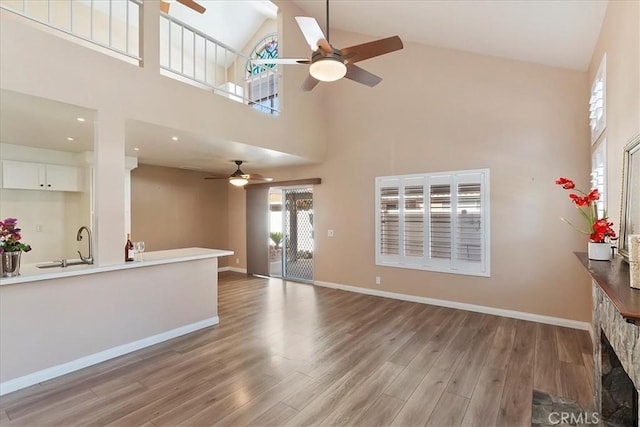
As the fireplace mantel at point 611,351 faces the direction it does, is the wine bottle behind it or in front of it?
in front

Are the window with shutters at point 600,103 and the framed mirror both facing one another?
no

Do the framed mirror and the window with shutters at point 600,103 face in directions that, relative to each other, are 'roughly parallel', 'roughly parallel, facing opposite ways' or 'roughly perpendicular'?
roughly parallel

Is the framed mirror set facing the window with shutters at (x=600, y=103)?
no

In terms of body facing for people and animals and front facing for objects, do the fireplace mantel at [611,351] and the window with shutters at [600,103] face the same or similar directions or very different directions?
same or similar directions

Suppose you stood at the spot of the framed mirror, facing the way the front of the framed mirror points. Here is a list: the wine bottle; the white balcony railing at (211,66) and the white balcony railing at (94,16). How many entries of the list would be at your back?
0

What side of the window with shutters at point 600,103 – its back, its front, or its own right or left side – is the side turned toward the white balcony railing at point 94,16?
front

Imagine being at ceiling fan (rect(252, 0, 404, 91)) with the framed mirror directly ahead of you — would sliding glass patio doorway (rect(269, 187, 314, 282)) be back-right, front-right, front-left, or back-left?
back-left

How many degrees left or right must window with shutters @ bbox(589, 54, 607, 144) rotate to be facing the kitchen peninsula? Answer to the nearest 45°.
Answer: approximately 45° to its left

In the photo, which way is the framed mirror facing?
to the viewer's left

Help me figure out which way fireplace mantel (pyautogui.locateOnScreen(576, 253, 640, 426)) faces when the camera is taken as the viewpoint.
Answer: facing to the left of the viewer

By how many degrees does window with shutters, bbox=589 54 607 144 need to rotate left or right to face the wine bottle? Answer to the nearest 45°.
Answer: approximately 45° to its left

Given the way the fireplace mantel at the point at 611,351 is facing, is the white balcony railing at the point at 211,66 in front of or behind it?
in front

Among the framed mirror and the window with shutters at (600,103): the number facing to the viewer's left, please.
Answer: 2

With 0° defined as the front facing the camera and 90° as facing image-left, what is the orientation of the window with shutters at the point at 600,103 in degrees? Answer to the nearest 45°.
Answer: approximately 90°
